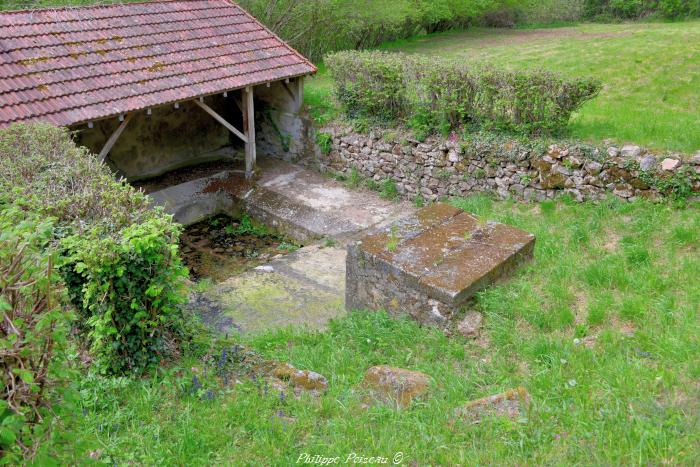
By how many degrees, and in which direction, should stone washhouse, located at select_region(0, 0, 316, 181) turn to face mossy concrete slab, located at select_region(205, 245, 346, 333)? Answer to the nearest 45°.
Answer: approximately 45° to its right

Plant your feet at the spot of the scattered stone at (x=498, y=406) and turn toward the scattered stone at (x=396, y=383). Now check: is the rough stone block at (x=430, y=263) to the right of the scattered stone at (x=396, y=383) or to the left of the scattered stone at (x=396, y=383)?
right

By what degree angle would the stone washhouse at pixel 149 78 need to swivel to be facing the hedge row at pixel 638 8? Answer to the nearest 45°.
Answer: approximately 90° to its left

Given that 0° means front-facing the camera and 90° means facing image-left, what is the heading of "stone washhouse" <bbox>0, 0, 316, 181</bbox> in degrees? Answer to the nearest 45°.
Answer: approximately 315°
